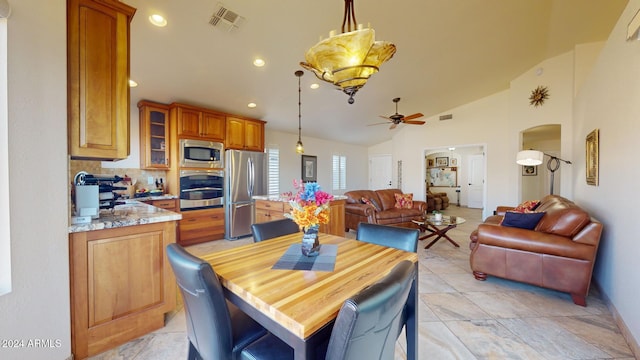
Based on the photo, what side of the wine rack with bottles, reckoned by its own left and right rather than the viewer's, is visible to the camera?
right

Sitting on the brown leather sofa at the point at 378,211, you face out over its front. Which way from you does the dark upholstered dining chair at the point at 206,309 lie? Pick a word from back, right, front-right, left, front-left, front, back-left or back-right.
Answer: front-right

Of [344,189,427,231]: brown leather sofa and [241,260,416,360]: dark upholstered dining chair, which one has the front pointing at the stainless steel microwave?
the dark upholstered dining chair

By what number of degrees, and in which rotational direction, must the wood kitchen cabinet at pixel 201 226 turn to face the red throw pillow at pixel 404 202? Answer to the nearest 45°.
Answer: approximately 45° to its left

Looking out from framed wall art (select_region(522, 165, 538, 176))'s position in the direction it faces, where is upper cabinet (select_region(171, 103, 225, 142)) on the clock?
The upper cabinet is roughly at 1 o'clock from the framed wall art.

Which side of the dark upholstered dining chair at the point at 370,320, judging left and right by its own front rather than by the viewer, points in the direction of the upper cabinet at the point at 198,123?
front

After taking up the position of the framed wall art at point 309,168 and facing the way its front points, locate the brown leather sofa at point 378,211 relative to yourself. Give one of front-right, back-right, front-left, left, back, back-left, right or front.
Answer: front-left

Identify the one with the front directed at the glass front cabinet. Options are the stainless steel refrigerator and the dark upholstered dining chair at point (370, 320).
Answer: the dark upholstered dining chair

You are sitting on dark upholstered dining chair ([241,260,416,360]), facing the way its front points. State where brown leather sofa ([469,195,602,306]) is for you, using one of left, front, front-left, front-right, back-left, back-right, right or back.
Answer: right

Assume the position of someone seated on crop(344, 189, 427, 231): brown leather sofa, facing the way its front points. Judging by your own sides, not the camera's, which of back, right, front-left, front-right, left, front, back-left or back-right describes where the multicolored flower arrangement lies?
front-right

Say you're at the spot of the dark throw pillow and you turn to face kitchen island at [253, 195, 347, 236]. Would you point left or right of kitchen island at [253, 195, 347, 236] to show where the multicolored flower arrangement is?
left

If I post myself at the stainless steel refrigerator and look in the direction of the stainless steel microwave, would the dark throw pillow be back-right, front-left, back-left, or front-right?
back-left

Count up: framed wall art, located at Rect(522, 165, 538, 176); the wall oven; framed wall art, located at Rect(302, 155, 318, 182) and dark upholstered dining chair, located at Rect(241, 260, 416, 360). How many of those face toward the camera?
3

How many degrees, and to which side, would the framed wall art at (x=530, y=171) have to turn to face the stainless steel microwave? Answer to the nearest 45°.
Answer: approximately 45° to its right

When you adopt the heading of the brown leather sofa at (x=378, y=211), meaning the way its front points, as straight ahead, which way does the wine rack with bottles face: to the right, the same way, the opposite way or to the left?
to the left

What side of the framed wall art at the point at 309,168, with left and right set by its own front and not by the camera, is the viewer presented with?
front

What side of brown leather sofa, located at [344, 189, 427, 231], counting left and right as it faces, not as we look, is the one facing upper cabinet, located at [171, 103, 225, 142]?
right
